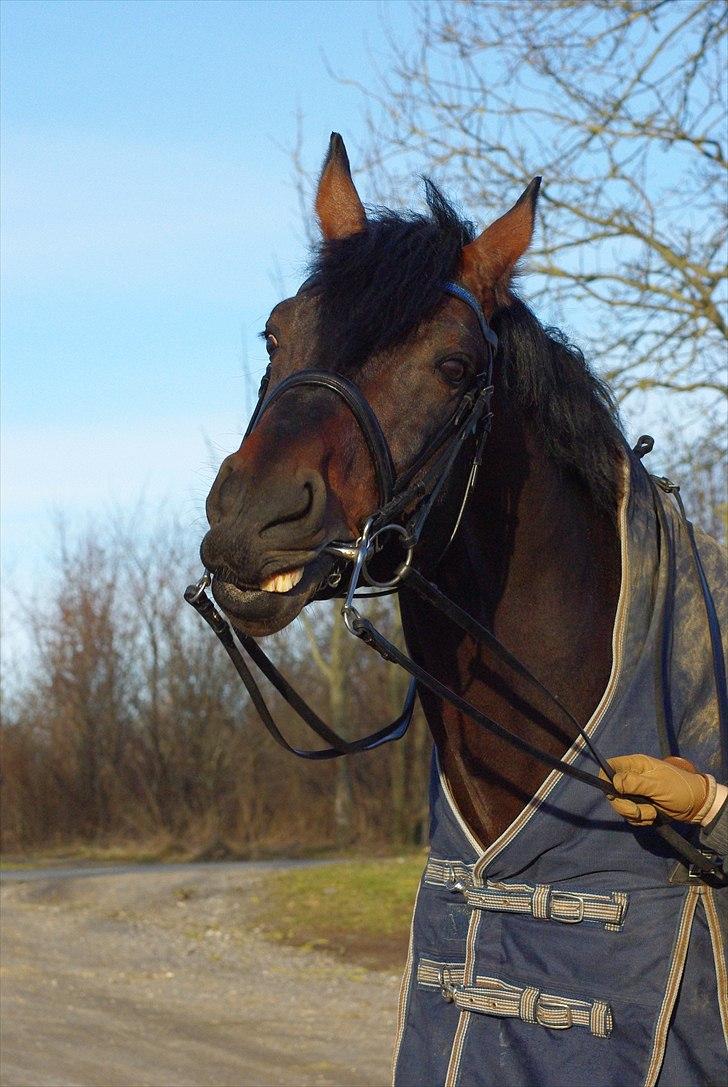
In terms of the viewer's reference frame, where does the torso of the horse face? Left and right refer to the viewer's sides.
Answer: facing the viewer and to the left of the viewer
